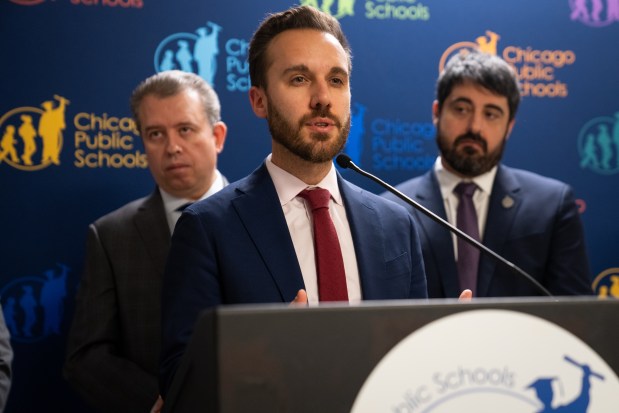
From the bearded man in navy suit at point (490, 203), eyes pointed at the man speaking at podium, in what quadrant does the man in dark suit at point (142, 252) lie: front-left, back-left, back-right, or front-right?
front-right

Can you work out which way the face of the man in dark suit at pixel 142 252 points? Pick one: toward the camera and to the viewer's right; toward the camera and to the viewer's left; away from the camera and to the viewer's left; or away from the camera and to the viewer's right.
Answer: toward the camera and to the viewer's right

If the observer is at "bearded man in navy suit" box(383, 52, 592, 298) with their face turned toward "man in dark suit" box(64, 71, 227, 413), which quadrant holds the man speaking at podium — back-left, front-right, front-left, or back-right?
front-left

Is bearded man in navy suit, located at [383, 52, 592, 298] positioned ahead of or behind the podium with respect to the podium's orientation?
behind

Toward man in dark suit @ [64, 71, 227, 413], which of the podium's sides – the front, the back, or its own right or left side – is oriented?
back

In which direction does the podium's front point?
toward the camera

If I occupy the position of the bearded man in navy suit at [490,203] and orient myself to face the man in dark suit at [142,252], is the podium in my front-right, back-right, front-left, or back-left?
front-left

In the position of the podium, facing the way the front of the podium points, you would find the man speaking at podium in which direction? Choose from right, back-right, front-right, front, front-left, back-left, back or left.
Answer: back

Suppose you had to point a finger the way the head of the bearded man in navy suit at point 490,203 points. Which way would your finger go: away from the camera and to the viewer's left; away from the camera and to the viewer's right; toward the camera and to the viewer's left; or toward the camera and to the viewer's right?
toward the camera and to the viewer's left
